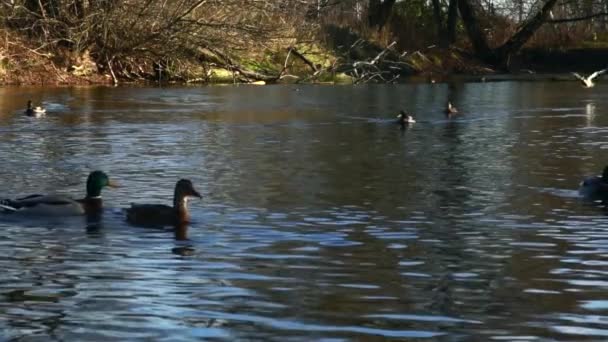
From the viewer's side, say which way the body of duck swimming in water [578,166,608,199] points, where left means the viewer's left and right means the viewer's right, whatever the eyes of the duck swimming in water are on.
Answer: facing to the right of the viewer

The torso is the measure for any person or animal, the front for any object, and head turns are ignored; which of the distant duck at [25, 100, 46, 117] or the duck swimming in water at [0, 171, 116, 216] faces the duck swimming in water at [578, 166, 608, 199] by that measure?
the duck swimming in water at [0, 171, 116, 216]

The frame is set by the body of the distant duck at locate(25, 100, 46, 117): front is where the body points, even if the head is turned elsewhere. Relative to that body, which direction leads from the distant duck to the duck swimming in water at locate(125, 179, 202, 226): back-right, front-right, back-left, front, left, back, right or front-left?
left

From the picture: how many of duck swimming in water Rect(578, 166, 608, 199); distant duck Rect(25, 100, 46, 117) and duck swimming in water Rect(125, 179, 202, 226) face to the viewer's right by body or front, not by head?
2

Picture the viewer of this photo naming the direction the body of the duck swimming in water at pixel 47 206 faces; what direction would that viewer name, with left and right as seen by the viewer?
facing to the right of the viewer

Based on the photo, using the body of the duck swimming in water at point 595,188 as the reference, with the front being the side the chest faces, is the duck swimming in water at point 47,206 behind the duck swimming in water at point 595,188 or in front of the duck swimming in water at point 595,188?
behind

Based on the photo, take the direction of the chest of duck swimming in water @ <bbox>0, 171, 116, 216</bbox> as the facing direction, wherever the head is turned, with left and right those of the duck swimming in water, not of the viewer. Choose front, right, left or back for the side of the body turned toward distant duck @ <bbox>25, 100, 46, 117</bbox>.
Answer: left

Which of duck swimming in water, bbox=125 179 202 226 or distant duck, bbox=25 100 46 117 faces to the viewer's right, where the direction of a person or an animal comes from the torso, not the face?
the duck swimming in water

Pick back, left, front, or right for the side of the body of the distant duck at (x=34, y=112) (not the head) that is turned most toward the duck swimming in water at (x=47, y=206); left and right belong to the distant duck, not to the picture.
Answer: left

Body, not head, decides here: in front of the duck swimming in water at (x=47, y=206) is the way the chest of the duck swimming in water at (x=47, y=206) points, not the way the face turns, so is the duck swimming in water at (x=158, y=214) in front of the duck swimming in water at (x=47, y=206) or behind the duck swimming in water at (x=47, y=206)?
in front

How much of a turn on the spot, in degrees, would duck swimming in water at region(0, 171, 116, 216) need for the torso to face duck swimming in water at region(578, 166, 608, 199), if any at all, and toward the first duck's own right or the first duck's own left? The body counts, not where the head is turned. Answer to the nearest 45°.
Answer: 0° — it already faces it

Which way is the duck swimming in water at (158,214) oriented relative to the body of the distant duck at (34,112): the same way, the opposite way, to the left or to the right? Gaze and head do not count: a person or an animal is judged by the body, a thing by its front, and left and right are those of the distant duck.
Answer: the opposite way

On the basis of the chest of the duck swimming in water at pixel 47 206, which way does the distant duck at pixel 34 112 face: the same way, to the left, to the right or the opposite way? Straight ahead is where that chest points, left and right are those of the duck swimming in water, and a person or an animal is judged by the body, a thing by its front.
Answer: the opposite way

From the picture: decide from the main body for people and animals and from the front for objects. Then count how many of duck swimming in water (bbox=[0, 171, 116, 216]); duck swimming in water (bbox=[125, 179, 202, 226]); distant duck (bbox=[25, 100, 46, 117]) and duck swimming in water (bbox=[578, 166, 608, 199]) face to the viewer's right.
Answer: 3

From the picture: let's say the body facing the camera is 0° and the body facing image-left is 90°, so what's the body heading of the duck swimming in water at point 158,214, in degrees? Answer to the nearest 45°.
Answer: approximately 270°

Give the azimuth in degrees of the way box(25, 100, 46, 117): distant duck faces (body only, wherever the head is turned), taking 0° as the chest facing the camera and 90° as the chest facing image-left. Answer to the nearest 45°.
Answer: approximately 90°
